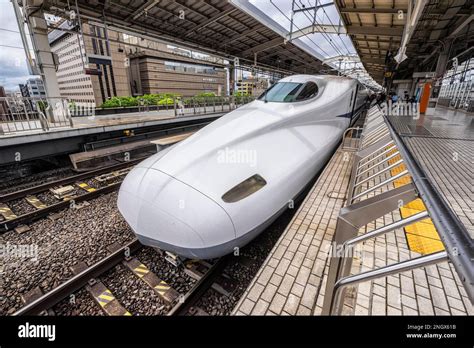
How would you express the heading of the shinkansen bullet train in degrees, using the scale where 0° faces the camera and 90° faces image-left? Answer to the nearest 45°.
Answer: approximately 45°

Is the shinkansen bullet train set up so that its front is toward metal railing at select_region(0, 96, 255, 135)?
no

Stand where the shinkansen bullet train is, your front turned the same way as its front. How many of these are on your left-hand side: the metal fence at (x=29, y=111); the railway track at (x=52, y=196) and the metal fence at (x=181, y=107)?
0

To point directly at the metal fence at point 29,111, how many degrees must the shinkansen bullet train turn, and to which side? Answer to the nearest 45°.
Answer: approximately 90° to its right

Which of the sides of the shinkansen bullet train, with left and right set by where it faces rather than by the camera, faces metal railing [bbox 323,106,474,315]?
left

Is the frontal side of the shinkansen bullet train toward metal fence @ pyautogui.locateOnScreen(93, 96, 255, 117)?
no

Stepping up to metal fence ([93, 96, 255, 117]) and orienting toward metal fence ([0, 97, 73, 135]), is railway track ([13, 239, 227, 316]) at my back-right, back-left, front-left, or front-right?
front-left

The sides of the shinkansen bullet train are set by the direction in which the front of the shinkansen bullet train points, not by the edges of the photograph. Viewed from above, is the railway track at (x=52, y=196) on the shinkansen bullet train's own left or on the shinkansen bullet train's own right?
on the shinkansen bullet train's own right

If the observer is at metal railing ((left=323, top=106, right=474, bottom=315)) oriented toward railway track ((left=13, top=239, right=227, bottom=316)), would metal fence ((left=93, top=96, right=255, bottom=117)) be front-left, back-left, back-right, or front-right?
front-right

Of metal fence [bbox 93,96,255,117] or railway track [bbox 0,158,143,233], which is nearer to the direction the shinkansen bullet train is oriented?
the railway track
